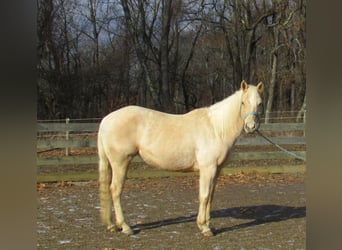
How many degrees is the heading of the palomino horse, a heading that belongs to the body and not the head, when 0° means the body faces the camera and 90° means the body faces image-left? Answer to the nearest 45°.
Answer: approximately 270°

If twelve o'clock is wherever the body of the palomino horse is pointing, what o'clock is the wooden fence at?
The wooden fence is roughly at 8 o'clock from the palomino horse.
